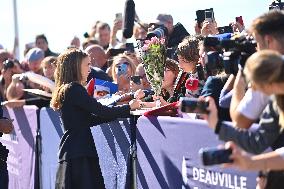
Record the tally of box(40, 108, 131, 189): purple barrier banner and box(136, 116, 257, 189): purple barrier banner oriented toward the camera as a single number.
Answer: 2

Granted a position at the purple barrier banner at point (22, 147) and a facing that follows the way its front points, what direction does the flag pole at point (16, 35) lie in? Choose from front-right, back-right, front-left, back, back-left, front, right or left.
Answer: back

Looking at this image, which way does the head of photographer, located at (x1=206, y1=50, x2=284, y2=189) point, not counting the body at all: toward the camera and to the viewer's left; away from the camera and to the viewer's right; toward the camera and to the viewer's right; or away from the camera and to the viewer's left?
away from the camera and to the viewer's left

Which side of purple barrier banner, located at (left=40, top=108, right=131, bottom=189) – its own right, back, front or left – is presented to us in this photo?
front

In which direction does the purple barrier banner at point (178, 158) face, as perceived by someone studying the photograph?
facing the viewer

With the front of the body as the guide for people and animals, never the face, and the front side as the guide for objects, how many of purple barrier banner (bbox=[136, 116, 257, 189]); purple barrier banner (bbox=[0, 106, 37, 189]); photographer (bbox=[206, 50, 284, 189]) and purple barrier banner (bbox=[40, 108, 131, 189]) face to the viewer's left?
1

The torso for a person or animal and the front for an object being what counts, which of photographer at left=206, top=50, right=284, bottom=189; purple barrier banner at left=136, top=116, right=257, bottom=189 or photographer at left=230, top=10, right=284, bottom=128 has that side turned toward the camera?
the purple barrier banner

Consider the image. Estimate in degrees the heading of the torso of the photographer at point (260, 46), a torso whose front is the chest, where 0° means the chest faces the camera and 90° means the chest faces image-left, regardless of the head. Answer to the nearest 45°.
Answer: approximately 90°

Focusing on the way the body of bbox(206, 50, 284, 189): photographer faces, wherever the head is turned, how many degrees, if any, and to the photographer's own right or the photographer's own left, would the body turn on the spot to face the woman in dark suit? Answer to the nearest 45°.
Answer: approximately 45° to the photographer's own right
